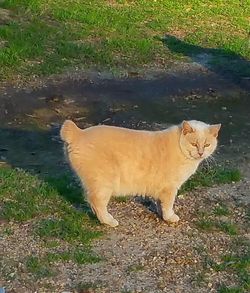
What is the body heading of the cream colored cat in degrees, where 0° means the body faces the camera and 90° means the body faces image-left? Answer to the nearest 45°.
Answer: approximately 270°

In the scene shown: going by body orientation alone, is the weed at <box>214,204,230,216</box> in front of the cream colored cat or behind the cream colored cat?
in front
